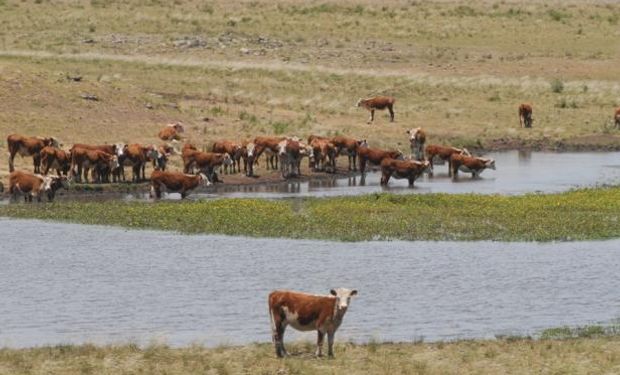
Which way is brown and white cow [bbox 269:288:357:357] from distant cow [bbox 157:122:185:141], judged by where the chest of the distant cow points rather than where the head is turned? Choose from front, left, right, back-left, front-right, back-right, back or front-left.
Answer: right

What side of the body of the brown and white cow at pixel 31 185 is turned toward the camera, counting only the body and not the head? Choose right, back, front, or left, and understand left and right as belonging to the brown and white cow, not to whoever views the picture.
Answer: right

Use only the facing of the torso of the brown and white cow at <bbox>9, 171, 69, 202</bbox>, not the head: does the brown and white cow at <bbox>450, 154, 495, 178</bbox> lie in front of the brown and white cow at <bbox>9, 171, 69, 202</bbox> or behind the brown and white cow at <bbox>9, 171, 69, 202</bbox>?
in front

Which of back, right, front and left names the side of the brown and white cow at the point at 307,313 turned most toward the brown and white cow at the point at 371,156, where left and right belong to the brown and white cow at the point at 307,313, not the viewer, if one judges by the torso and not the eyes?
left

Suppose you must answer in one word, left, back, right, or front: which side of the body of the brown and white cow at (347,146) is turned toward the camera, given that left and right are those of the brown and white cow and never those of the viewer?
right

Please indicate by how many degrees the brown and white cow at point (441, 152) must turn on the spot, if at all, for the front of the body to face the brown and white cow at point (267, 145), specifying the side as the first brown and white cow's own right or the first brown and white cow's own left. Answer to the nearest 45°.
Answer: approximately 135° to the first brown and white cow's own right

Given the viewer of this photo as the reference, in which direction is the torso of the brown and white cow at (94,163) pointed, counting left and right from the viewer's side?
facing to the right of the viewer

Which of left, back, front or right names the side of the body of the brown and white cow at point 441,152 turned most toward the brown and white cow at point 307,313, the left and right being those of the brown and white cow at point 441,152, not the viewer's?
right

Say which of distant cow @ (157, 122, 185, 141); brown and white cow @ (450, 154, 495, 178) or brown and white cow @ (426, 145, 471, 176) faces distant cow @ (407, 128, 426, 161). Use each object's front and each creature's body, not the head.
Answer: distant cow @ (157, 122, 185, 141)

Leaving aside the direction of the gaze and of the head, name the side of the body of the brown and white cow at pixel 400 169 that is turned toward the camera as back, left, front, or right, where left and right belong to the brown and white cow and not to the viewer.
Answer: right

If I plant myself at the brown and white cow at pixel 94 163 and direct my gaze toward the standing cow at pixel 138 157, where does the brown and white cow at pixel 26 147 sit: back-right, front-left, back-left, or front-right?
back-left

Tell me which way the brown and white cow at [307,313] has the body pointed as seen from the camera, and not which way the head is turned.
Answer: to the viewer's right

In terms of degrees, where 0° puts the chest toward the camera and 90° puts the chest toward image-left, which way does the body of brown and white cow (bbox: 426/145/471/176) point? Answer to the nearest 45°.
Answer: approximately 270°

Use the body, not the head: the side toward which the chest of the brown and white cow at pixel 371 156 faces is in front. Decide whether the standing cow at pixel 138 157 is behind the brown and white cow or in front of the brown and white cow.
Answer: behind

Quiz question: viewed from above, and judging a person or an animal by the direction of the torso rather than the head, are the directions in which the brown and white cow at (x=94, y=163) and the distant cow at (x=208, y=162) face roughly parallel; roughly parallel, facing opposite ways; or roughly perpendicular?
roughly parallel
